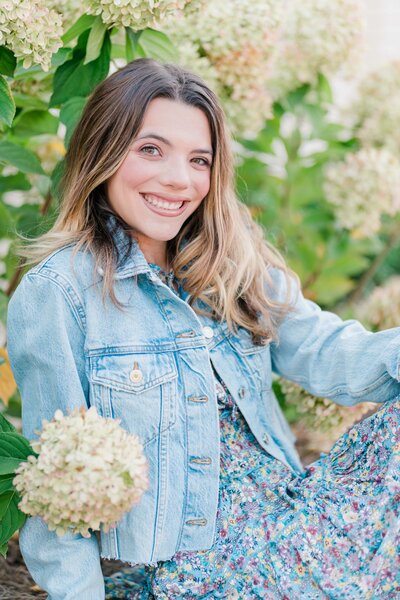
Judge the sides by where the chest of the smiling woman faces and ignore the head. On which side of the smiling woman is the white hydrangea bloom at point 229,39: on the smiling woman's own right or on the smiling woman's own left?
on the smiling woman's own left

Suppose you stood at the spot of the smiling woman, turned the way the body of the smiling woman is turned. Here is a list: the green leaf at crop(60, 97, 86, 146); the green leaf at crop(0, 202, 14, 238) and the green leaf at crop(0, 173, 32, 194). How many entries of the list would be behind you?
3

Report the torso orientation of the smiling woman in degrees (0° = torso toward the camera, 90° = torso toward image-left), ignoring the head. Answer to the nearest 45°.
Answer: approximately 315°

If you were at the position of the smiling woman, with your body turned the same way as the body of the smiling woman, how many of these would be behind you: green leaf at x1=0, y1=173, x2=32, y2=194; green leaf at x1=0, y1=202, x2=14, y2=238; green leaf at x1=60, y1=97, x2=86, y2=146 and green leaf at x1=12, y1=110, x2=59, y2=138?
4

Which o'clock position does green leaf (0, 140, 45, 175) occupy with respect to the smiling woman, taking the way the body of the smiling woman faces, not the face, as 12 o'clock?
The green leaf is roughly at 6 o'clock from the smiling woman.

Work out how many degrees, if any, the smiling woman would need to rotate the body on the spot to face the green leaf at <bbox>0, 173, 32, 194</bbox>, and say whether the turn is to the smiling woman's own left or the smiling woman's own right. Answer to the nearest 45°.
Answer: approximately 180°

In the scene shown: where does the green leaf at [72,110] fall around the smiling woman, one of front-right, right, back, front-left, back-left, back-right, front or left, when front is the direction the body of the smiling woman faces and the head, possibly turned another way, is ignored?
back

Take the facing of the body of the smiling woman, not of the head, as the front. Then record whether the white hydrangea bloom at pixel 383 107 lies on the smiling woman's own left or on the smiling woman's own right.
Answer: on the smiling woman's own left

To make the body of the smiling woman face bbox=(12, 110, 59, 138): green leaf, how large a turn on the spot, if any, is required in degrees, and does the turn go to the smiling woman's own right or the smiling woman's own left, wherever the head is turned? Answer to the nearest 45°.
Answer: approximately 180°
